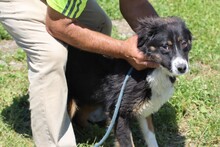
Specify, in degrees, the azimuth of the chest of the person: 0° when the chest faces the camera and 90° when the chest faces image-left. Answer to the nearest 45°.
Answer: approximately 270°

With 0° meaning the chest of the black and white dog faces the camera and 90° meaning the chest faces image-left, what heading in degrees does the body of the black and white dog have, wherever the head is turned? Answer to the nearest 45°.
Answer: approximately 315°
